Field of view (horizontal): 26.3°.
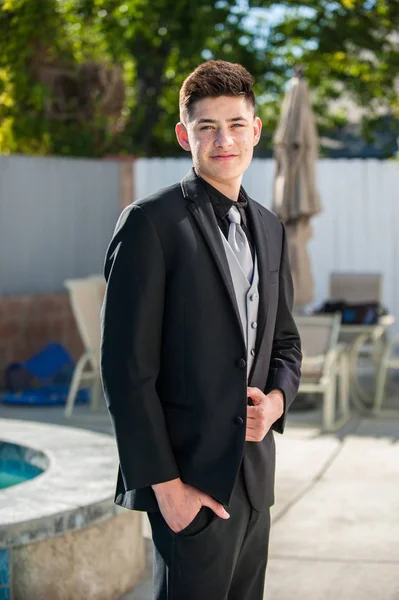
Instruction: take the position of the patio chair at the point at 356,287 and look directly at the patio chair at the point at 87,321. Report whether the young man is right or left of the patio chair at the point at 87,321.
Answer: left

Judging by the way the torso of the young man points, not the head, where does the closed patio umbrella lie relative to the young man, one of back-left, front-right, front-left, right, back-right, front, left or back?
back-left

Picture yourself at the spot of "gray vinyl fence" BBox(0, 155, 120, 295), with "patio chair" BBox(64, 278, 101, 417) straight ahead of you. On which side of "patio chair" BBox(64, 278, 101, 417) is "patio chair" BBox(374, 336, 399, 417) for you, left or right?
left

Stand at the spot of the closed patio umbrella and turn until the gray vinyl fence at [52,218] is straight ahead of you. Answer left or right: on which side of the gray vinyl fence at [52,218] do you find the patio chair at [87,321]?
left

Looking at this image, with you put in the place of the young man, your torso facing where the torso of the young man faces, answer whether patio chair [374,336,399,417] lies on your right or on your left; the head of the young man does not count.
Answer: on your left
